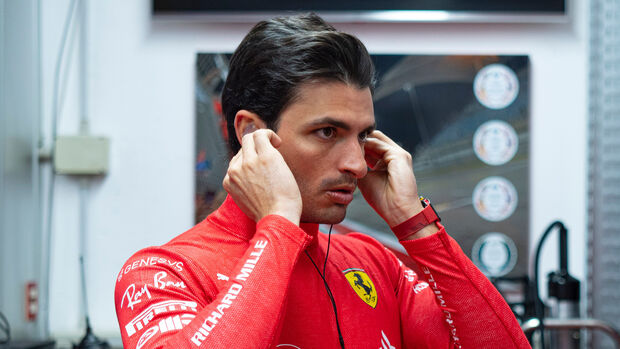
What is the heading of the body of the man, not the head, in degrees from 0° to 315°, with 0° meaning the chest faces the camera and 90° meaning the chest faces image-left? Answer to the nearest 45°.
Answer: approximately 315°

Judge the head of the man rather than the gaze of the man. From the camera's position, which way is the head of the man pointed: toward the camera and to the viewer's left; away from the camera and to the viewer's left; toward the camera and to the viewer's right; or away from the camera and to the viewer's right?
toward the camera and to the viewer's right
